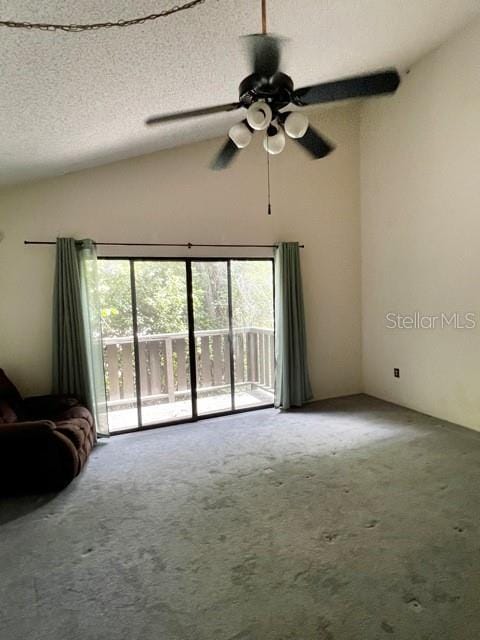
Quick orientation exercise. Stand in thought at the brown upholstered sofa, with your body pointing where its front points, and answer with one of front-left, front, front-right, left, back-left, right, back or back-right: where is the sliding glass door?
front-left

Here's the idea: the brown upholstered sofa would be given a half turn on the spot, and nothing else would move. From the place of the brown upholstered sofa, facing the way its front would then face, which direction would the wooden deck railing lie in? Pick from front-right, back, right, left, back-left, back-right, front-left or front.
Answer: back-right

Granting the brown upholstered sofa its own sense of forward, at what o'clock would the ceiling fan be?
The ceiling fan is roughly at 2 o'clock from the brown upholstered sofa.

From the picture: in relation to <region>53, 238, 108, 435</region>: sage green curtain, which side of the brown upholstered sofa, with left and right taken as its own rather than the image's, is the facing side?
left

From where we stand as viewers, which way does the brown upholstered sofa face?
facing to the right of the viewer

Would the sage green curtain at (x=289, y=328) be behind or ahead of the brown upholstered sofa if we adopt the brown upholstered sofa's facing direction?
ahead

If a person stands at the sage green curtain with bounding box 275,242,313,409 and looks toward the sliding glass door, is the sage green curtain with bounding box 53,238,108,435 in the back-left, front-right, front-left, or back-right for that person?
front-left

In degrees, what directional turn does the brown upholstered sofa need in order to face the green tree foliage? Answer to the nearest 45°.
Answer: approximately 45° to its left

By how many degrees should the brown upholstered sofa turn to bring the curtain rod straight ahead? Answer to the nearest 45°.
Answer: approximately 45° to its left
